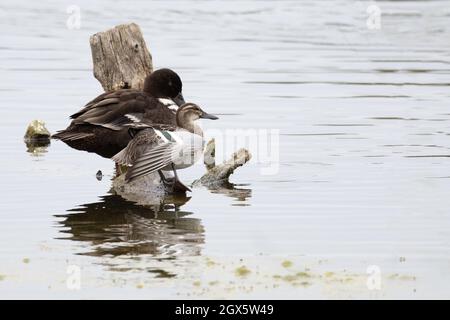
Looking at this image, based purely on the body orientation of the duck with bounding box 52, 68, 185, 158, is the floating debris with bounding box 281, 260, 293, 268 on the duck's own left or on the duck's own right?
on the duck's own right

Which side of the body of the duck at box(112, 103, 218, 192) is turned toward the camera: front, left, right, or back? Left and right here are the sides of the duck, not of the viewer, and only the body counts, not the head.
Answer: right

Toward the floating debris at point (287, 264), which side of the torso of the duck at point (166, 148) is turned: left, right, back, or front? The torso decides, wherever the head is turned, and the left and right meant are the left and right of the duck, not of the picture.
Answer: right

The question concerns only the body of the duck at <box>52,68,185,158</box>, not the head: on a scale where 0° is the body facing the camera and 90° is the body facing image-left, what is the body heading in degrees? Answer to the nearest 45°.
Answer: approximately 270°

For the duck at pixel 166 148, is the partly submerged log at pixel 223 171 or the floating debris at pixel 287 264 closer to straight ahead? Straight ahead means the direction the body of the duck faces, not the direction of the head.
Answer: the partly submerged log

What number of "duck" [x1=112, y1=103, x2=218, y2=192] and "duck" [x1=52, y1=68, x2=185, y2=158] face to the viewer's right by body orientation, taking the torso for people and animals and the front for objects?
2

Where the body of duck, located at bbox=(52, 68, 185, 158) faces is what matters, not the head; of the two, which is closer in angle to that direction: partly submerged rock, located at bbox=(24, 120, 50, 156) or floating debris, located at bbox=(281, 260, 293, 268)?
the floating debris
